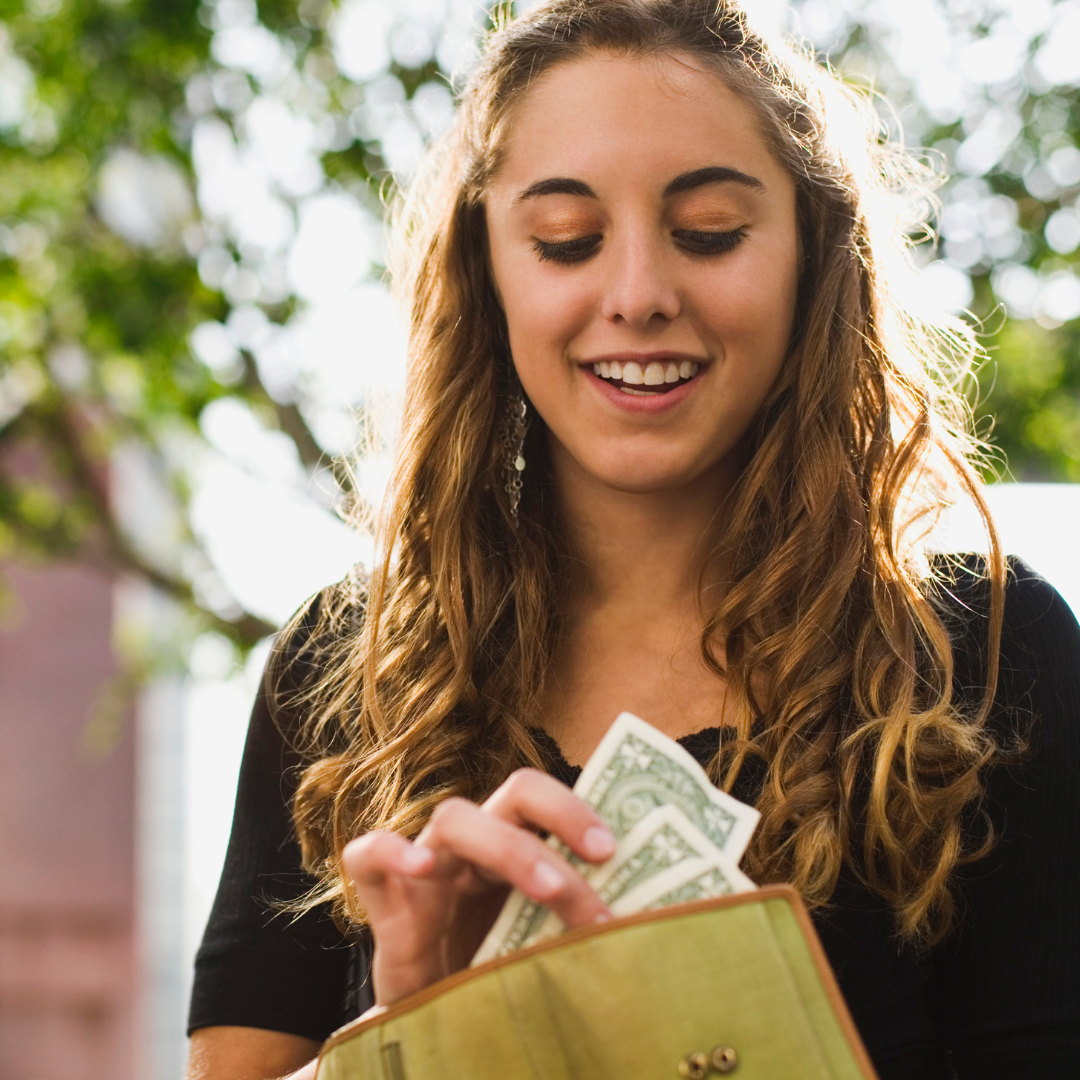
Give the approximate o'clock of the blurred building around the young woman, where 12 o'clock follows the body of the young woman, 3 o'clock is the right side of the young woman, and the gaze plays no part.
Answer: The blurred building is roughly at 5 o'clock from the young woman.

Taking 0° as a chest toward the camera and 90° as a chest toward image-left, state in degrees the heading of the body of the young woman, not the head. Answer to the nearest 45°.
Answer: approximately 0°
